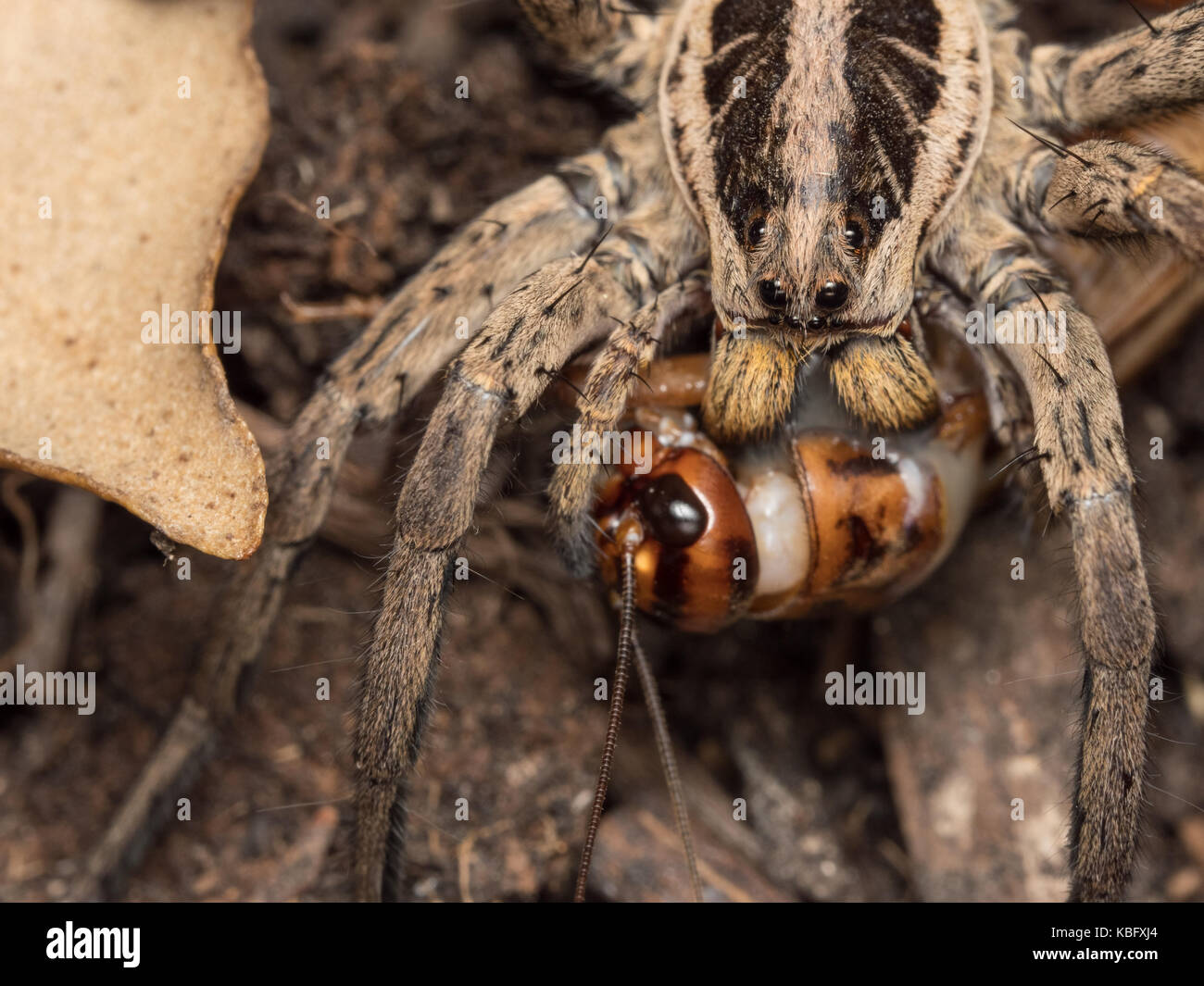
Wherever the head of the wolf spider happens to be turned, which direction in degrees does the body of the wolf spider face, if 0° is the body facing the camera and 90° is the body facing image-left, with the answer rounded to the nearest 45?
approximately 0°

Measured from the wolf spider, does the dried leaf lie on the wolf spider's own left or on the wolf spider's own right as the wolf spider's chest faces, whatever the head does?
on the wolf spider's own right
